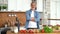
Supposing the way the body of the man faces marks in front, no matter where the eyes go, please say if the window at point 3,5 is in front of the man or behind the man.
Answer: behind

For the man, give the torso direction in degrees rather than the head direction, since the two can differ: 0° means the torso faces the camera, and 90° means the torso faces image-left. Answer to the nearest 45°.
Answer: approximately 0°
